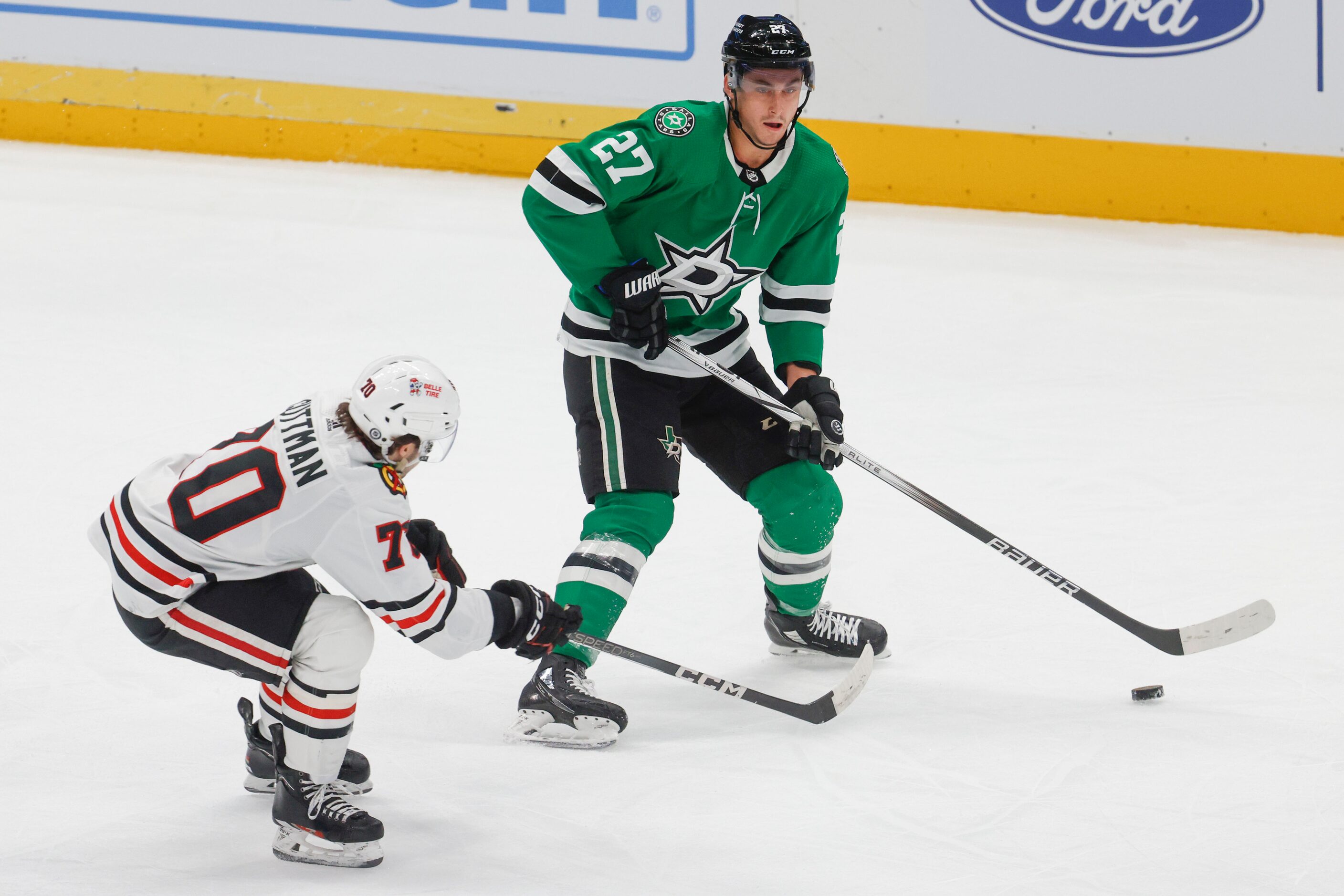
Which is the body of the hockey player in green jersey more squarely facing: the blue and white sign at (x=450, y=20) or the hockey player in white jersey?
the hockey player in white jersey

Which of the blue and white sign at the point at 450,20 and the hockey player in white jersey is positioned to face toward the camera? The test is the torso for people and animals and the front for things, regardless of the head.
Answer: the blue and white sign

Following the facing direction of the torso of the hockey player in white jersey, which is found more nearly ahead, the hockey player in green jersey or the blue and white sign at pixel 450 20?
the hockey player in green jersey

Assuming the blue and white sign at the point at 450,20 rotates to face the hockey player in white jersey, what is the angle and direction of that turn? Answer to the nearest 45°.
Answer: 0° — it already faces them

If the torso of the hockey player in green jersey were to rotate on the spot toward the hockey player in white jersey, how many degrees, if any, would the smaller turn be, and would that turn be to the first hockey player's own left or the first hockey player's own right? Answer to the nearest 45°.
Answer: approximately 90° to the first hockey player's own right

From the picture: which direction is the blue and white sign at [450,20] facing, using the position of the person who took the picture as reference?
facing the viewer

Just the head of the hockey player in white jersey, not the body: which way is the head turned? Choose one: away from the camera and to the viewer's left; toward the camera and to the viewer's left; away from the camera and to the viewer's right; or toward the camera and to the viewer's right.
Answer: away from the camera and to the viewer's right

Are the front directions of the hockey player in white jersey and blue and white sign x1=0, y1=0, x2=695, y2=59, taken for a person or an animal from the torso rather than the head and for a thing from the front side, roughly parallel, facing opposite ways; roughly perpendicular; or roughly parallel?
roughly perpendicular

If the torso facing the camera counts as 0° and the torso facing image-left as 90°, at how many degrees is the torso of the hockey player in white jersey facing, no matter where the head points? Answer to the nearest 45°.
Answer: approximately 270°

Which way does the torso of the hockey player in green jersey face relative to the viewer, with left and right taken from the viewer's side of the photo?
facing the viewer and to the right of the viewer

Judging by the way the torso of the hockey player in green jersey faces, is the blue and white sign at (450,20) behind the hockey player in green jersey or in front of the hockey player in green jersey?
behind

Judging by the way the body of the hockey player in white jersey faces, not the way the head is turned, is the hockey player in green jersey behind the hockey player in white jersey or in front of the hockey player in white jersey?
in front

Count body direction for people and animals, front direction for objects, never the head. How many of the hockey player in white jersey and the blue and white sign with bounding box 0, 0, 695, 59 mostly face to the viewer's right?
1

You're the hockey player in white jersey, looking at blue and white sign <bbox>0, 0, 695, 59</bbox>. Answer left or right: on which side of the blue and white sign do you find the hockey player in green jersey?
right

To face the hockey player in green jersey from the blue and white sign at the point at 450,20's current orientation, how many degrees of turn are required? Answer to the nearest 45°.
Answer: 0° — it already faces them
